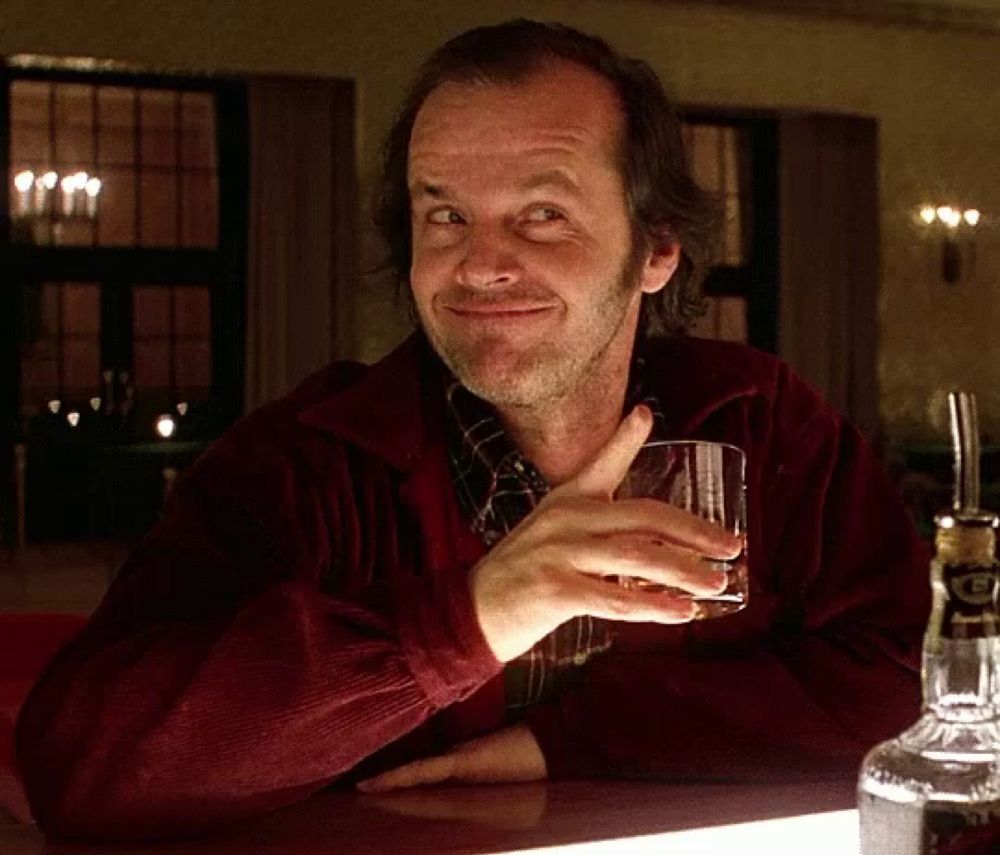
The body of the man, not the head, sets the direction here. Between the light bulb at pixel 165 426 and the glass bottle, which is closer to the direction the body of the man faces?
the glass bottle

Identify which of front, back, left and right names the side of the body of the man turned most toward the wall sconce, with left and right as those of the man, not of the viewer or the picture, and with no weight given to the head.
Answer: back

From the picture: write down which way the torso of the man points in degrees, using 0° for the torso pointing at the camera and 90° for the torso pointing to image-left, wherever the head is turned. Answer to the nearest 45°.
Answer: approximately 0°

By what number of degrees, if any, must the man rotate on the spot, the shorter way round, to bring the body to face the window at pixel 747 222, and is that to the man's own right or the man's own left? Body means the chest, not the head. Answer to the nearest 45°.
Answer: approximately 180°

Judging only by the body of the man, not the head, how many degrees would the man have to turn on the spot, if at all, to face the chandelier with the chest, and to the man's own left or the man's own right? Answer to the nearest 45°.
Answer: approximately 180°
